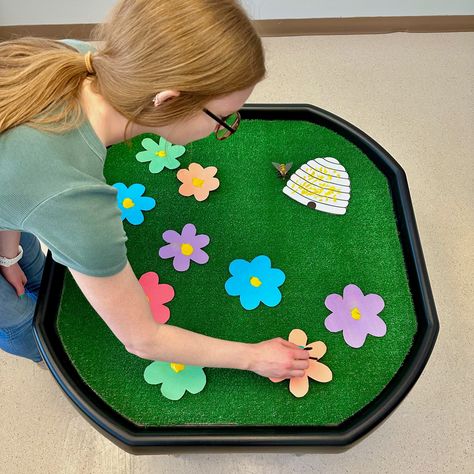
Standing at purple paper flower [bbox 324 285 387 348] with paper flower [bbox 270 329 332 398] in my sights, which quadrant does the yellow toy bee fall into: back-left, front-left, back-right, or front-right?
back-right

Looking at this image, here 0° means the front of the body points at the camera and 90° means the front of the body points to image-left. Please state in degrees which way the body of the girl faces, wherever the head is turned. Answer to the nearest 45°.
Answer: approximately 270°

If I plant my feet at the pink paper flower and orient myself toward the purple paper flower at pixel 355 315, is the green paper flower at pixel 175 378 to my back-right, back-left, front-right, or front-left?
front-right
